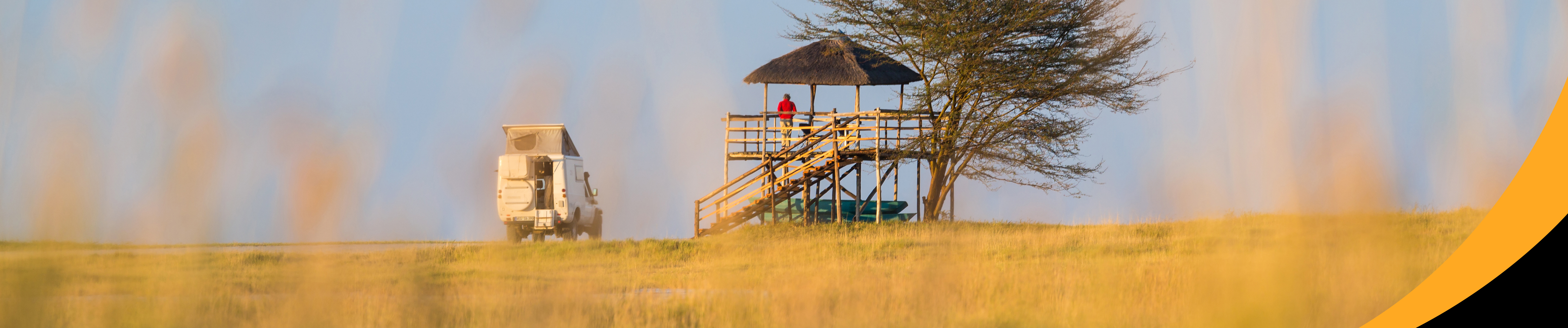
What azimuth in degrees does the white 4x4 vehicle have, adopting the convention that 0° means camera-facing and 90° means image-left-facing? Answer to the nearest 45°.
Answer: approximately 180°
